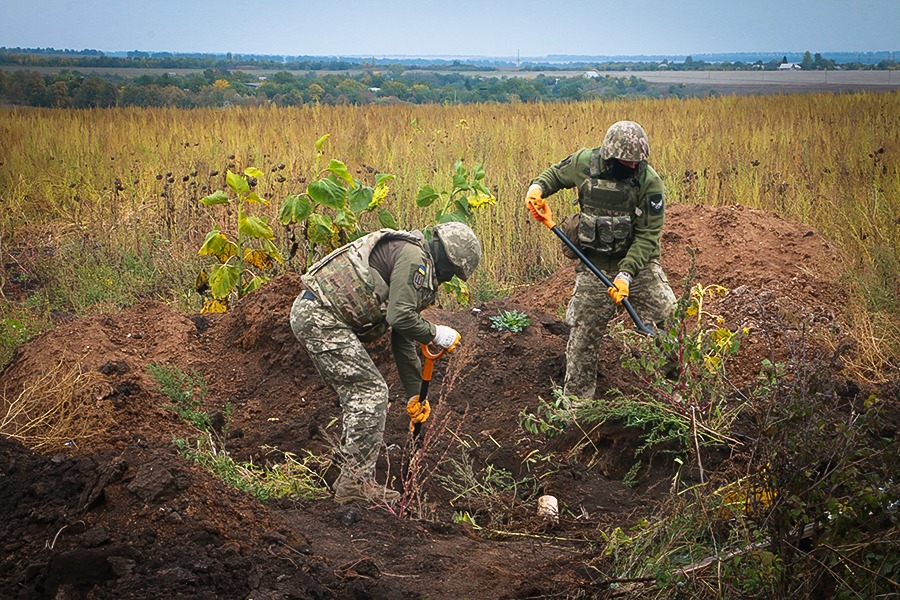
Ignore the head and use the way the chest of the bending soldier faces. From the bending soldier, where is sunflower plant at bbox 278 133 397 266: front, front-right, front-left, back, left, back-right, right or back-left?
left

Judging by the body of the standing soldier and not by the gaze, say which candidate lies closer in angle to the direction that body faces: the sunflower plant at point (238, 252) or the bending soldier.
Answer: the bending soldier

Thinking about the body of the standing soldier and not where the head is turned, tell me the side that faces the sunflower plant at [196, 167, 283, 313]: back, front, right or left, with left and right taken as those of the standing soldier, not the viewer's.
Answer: right

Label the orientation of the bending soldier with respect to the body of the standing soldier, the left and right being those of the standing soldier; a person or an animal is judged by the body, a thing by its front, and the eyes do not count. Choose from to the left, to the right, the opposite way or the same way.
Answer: to the left

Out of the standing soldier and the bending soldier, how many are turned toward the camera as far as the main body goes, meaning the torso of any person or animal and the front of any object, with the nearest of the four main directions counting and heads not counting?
1

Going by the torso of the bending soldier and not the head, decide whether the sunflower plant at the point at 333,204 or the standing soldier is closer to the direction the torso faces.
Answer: the standing soldier

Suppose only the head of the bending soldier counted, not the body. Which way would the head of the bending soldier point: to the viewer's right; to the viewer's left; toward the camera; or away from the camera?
to the viewer's right

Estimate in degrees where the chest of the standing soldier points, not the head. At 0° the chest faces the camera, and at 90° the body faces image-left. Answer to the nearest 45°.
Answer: approximately 0°

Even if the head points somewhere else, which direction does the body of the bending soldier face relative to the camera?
to the viewer's right

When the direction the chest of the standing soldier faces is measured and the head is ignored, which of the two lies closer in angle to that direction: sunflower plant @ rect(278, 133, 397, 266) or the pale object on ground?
the pale object on ground
